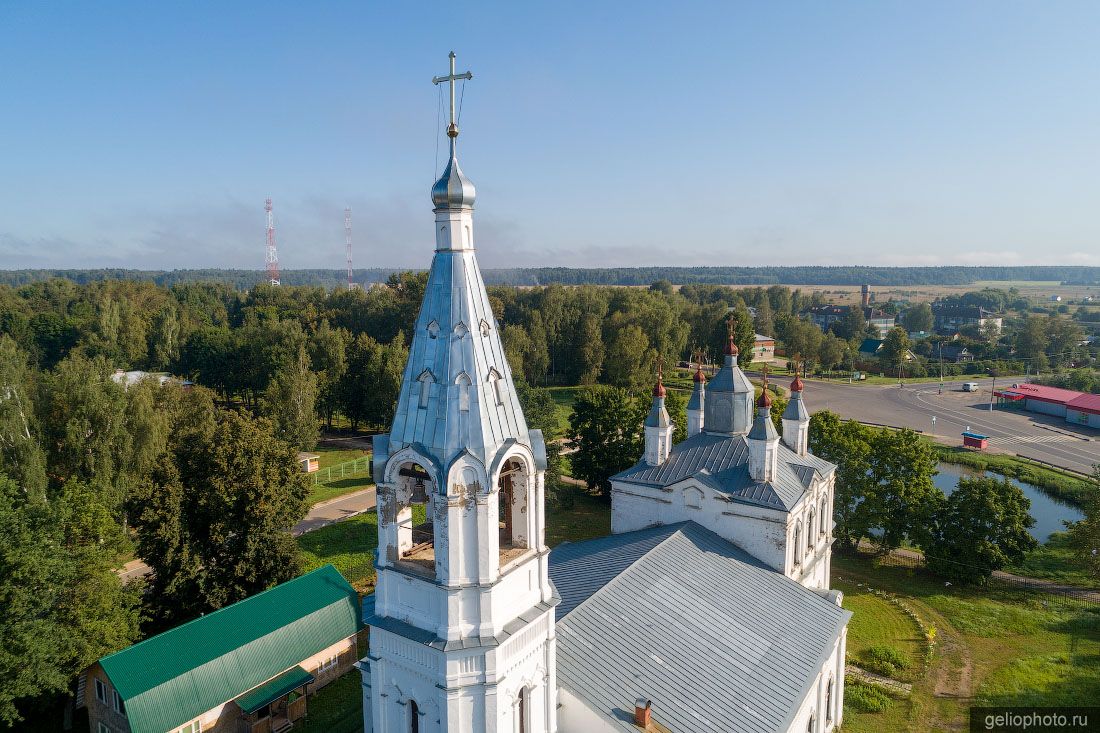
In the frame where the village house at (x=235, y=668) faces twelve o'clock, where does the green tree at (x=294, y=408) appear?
The green tree is roughly at 8 o'clock from the village house.

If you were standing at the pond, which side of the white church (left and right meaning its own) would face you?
back

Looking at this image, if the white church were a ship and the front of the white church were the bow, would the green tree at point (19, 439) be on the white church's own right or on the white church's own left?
on the white church's own right

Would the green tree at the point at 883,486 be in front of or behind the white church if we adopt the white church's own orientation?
behind

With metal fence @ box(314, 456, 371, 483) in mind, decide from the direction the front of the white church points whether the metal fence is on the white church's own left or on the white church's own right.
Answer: on the white church's own right

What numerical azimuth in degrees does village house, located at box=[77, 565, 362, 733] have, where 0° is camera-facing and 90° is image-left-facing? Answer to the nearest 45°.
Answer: approximately 315°
